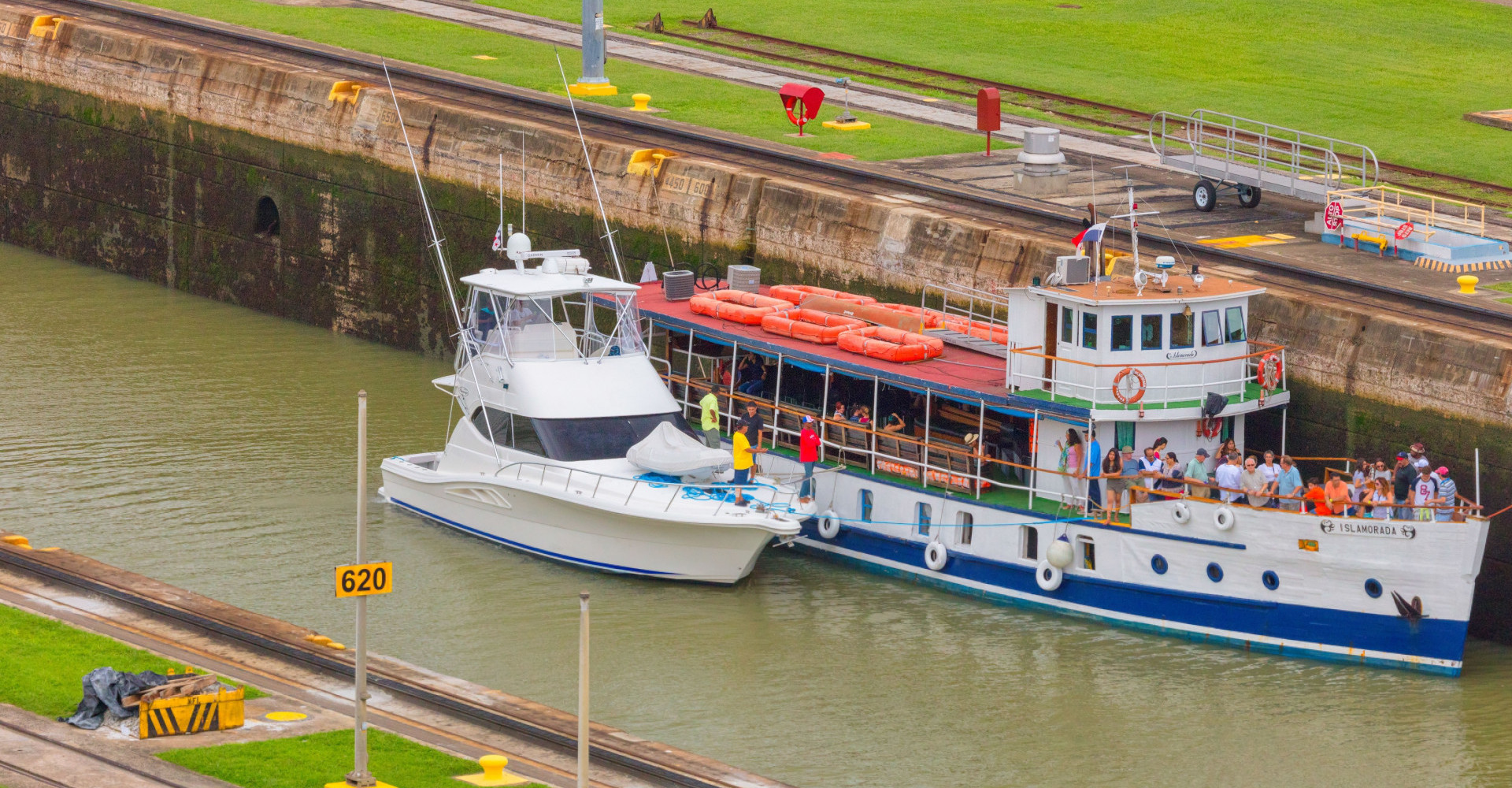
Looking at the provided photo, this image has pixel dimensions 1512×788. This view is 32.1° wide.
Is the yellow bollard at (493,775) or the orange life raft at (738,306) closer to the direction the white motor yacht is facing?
the yellow bollard

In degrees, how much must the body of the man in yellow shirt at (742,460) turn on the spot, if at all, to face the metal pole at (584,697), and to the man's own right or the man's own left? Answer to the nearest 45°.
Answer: approximately 90° to the man's own right

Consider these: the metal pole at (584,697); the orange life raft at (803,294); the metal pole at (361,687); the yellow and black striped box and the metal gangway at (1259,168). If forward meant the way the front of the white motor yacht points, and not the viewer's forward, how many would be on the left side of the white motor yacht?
2
